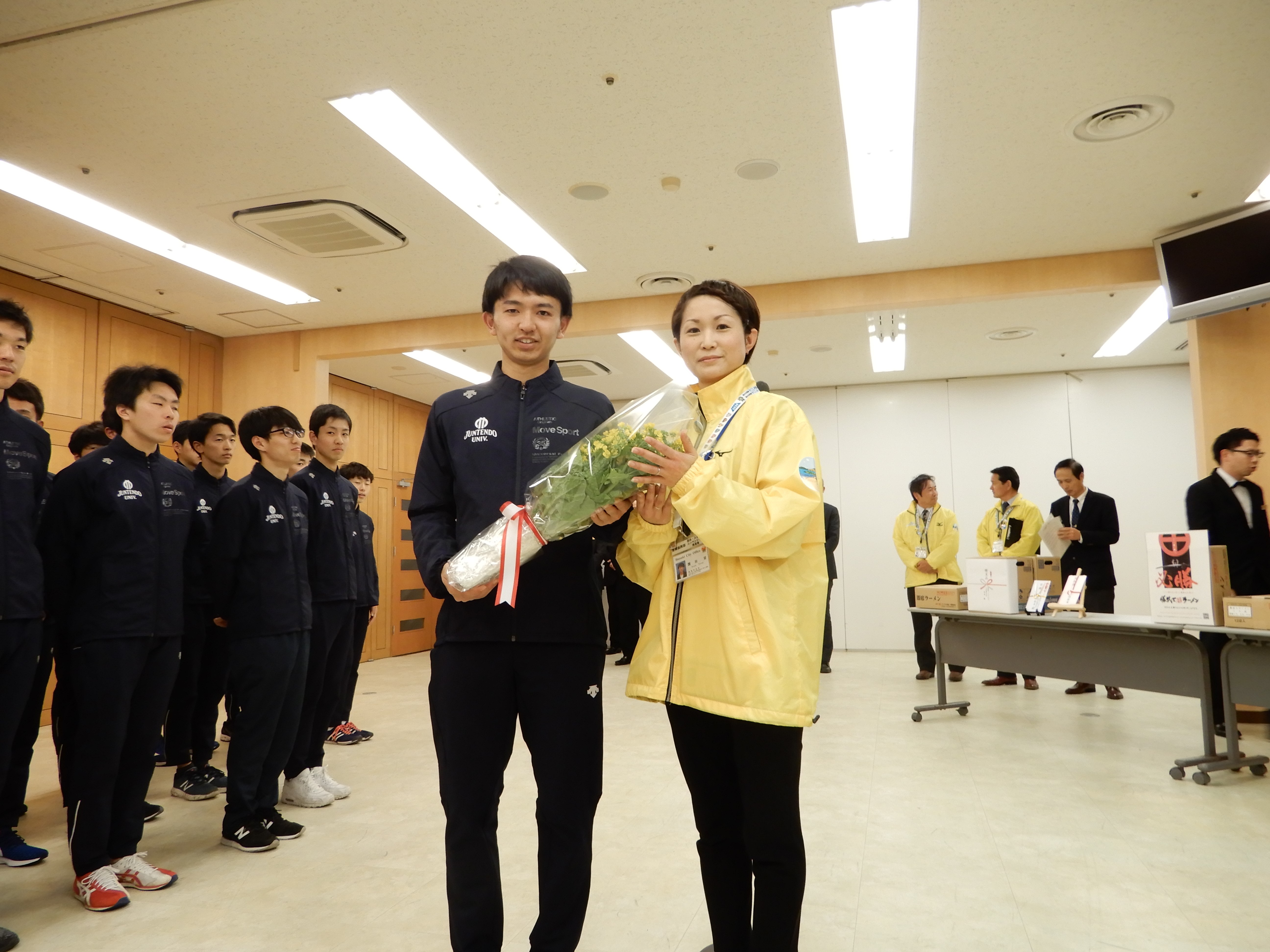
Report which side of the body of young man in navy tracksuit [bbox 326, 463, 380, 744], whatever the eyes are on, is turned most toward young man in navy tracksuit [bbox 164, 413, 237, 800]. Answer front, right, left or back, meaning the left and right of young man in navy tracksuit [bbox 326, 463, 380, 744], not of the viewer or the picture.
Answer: right

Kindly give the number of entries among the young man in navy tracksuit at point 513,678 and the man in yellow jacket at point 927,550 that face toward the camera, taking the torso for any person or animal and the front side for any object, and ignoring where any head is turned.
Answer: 2

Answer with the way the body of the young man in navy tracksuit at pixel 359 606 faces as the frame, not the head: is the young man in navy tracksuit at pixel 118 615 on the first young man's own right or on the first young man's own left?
on the first young man's own right

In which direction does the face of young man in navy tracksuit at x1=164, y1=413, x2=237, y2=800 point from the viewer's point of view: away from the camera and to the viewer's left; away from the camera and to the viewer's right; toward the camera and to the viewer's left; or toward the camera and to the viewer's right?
toward the camera and to the viewer's right

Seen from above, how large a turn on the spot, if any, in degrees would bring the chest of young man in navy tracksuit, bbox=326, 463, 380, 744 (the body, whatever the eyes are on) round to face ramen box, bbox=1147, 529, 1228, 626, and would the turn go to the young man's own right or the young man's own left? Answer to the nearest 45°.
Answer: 0° — they already face it

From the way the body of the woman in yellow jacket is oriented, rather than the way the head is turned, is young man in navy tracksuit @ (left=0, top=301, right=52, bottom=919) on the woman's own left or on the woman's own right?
on the woman's own right

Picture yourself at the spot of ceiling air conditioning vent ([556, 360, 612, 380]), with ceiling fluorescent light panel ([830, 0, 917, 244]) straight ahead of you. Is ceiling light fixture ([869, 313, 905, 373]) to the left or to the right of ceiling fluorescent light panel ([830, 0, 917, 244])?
left

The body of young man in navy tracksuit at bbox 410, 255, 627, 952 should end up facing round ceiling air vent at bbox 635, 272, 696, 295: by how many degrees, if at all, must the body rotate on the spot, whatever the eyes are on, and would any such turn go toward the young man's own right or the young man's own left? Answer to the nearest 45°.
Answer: approximately 180°

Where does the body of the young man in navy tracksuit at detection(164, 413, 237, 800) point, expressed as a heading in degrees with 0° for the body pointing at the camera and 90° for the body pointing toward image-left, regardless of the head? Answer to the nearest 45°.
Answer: approximately 315°
